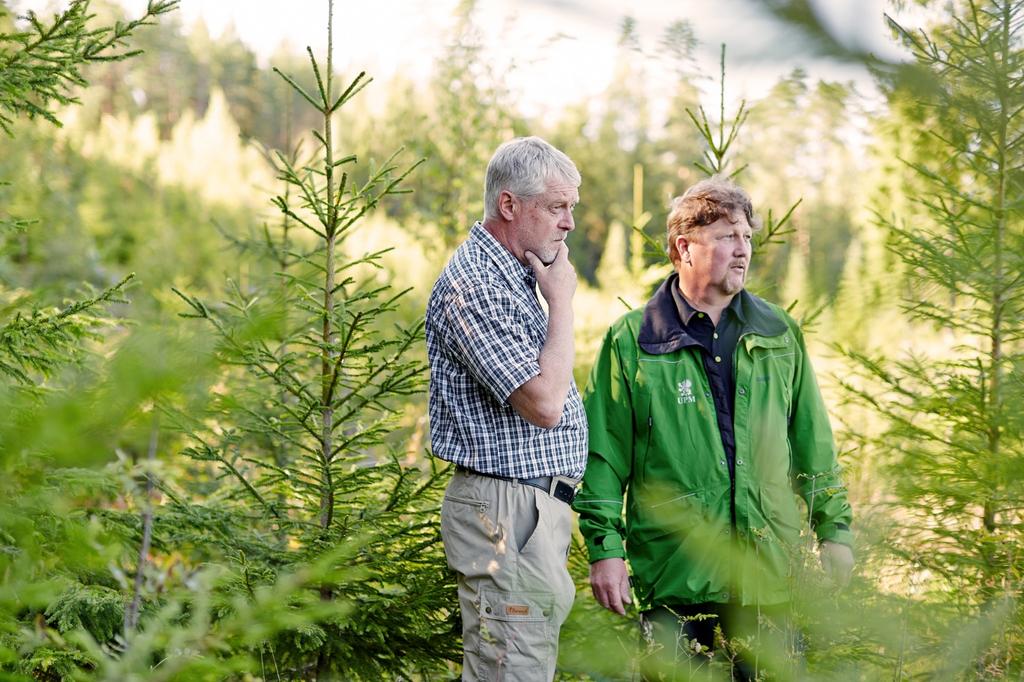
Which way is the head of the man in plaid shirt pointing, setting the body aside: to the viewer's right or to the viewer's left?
to the viewer's right

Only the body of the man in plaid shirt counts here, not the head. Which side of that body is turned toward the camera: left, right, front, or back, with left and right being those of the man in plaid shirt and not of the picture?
right

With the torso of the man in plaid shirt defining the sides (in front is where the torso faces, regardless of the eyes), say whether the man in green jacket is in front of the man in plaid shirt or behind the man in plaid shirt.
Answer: in front

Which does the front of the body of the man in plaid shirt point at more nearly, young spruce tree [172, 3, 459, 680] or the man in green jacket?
the man in green jacket

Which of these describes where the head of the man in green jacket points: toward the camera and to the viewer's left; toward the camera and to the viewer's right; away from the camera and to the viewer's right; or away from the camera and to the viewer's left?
toward the camera and to the viewer's right

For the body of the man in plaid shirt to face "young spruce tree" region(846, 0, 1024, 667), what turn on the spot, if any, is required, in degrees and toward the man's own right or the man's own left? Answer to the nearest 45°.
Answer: approximately 45° to the man's own right
